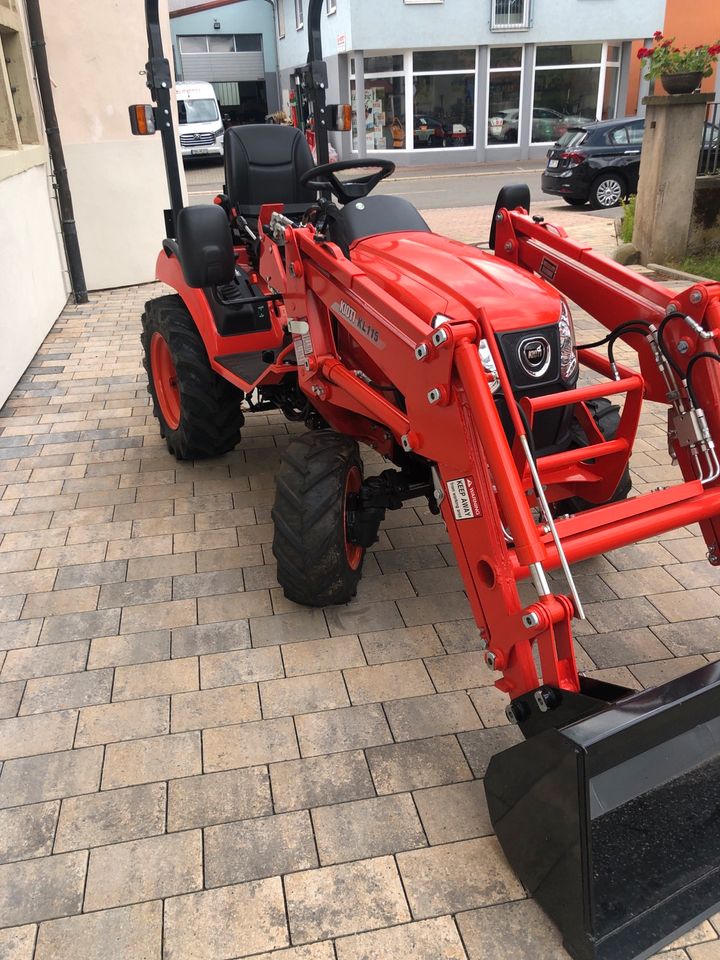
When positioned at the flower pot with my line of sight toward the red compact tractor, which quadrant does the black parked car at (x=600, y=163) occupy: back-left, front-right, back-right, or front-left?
back-right

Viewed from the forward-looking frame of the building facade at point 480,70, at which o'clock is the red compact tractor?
The red compact tractor is roughly at 12 o'clock from the building facade.

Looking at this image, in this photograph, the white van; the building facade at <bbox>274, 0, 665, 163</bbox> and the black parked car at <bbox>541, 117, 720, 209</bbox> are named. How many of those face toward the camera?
2

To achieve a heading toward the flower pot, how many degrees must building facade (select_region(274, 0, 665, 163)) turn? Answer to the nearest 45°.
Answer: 0° — it already faces it

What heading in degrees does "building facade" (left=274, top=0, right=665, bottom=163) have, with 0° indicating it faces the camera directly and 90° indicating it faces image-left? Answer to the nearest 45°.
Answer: approximately 0°

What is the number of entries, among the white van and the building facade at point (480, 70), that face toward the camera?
2

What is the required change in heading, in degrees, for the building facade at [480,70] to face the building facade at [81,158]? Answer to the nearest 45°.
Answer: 0° — it already faces it

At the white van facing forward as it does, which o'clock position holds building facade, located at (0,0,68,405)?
The building facade is roughly at 12 o'clock from the white van.
